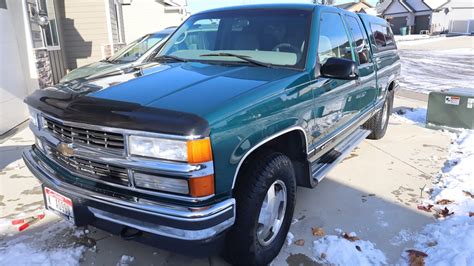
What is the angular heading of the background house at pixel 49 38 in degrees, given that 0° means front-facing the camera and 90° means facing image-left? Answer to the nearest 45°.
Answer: approximately 315°

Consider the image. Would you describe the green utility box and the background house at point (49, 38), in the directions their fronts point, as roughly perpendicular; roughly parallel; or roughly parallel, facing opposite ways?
roughly perpendicular

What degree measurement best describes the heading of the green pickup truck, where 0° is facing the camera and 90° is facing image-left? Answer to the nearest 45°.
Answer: approximately 45°

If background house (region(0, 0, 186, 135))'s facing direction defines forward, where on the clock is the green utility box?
The green utility box is roughly at 12 o'clock from the background house.

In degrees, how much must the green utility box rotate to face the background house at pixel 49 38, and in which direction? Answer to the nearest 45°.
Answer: approximately 90° to its right

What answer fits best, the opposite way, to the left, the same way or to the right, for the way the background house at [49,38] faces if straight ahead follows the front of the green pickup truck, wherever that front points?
to the left

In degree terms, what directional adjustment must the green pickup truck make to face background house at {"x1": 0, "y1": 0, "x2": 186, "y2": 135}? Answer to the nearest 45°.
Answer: approximately 90° to its right

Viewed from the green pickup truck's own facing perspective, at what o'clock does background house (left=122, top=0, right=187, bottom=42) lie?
The background house is roughly at 4 o'clock from the green pickup truck.

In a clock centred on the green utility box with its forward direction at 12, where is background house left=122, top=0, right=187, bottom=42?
The background house is roughly at 4 o'clock from the green utility box.
